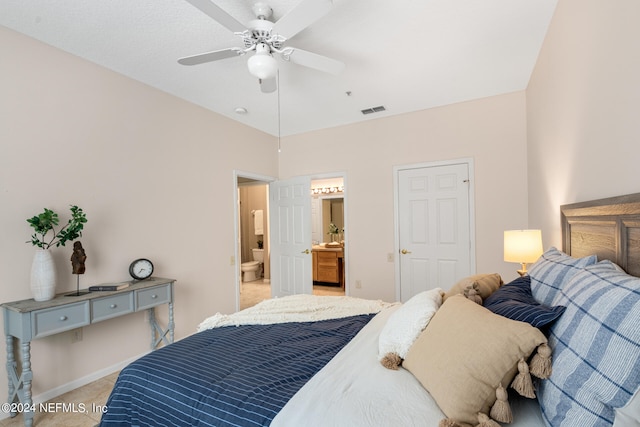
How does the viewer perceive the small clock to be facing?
facing the viewer and to the right of the viewer

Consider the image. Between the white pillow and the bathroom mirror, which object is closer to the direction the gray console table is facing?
the white pillow

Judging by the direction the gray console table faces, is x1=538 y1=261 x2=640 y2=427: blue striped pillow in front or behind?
in front

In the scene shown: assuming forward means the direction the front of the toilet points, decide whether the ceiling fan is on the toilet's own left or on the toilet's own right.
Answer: on the toilet's own left

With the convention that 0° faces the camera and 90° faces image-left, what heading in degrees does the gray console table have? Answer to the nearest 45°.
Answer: approximately 315°

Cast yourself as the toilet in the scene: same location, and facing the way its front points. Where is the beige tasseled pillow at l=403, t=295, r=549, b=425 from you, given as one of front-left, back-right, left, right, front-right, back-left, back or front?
front-left

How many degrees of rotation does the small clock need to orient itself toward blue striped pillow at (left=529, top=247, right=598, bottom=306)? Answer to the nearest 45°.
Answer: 0° — it already faces it

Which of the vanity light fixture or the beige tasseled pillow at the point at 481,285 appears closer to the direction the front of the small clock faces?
the beige tasseled pillow

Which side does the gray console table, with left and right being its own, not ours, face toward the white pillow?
front

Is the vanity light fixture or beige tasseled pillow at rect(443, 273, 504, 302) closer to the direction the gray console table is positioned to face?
the beige tasseled pillow

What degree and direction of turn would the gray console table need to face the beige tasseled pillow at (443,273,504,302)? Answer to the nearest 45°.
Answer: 0° — it already faces it
